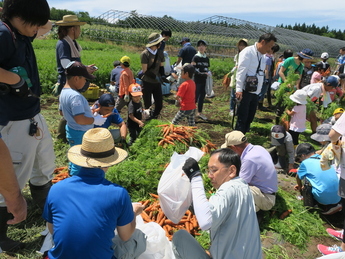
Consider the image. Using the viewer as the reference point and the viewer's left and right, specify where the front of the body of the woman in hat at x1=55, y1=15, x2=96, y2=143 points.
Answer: facing to the right of the viewer

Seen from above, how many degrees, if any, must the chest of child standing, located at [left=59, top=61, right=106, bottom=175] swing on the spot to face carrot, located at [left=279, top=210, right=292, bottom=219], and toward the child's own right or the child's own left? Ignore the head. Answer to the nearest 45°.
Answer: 0° — they already face it

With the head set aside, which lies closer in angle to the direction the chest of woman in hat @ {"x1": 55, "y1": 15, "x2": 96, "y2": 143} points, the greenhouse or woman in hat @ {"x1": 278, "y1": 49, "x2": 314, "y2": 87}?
the woman in hat

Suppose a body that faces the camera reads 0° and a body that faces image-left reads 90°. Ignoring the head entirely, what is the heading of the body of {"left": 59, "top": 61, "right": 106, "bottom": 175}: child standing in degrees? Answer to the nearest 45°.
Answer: approximately 270°

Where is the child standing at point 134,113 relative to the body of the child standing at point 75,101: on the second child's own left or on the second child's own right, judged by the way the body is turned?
on the second child's own left

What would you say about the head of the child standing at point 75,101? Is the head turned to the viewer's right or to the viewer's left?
to the viewer's right

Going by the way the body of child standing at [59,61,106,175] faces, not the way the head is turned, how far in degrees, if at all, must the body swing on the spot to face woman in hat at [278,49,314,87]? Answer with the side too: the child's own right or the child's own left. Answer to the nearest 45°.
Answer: approximately 45° to the child's own left

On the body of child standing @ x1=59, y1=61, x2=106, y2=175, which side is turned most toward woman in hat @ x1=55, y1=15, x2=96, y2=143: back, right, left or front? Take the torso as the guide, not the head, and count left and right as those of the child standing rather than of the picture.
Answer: left

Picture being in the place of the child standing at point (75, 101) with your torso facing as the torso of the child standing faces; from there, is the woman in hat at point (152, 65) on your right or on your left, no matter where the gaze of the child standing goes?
on your left

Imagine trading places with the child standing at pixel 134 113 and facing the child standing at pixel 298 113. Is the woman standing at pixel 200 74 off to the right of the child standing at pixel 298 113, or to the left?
left
